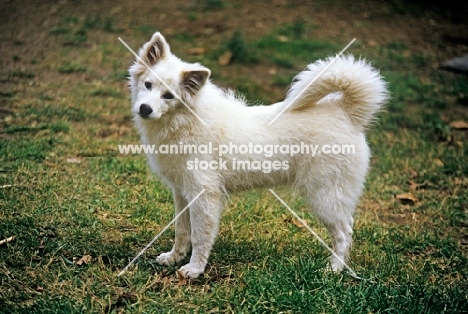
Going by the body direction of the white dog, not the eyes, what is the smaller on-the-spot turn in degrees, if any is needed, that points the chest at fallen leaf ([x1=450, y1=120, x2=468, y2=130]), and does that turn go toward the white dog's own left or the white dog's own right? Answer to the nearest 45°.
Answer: approximately 135° to the white dog's own right

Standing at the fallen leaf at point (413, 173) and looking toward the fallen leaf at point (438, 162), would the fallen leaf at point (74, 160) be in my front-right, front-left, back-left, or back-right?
back-left

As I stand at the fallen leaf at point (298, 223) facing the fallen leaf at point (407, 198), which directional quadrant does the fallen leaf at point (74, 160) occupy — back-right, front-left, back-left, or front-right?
back-left

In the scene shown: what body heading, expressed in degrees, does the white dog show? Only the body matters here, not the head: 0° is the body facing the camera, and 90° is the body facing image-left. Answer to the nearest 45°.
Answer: approximately 90°

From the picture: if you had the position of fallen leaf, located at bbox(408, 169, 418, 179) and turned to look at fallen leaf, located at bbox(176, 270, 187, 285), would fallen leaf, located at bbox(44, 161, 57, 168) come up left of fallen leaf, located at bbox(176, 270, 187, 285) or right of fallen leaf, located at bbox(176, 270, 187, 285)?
right

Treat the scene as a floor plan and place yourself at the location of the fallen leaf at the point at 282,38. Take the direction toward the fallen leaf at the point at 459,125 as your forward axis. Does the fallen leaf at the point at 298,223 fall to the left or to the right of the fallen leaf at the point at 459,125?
right

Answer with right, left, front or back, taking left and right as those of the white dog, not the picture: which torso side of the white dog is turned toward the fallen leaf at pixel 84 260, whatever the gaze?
front

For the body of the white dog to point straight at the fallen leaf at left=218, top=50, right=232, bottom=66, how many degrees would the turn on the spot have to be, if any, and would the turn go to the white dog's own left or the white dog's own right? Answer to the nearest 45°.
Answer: approximately 90° to the white dog's own right

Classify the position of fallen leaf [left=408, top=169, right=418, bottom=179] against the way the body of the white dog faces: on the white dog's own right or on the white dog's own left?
on the white dog's own right

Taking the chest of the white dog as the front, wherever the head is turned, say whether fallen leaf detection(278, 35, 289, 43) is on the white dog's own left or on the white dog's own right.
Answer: on the white dog's own right

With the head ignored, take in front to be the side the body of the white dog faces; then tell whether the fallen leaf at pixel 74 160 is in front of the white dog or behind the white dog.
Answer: in front
